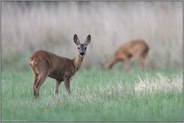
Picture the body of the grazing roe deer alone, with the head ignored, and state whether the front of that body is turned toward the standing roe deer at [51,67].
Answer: no

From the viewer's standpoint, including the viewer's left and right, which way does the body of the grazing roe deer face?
facing to the left of the viewer
